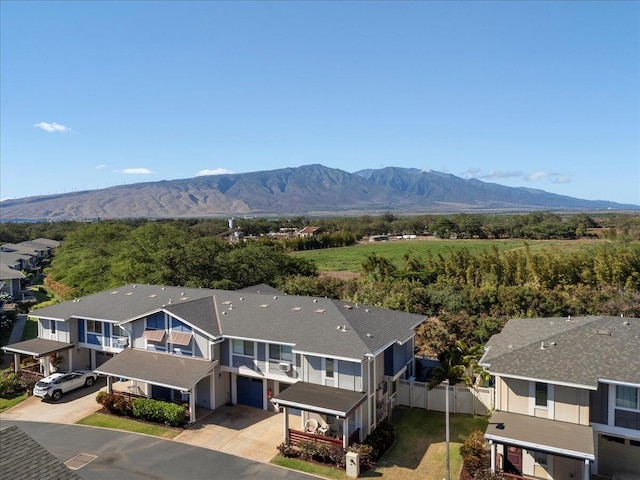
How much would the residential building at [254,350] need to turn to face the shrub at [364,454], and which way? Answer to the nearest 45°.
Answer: approximately 90° to its left

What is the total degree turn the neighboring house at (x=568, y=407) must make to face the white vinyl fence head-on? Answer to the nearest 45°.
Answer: approximately 90° to its right

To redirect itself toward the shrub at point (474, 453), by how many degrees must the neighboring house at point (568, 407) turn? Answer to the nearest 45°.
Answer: approximately 45° to its right

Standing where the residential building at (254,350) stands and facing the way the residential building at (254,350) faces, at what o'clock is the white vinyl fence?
The white vinyl fence is roughly at 8 o'clock from the residential building.

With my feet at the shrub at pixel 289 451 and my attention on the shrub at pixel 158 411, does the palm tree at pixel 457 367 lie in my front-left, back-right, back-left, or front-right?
back-right

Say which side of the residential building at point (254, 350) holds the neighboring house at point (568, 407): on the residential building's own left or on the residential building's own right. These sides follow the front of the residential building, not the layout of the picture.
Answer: on the residential building's own left

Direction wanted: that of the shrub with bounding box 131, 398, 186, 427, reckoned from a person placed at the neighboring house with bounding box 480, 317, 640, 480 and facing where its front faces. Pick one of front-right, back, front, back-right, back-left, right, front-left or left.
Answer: front-right

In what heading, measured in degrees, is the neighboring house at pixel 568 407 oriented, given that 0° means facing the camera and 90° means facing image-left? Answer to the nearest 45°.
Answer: approximately 45°

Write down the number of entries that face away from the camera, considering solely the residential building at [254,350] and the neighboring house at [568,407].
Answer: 0

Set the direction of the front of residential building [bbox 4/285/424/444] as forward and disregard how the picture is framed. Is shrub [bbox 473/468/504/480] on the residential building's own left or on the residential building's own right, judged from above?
on the residential building's own left
